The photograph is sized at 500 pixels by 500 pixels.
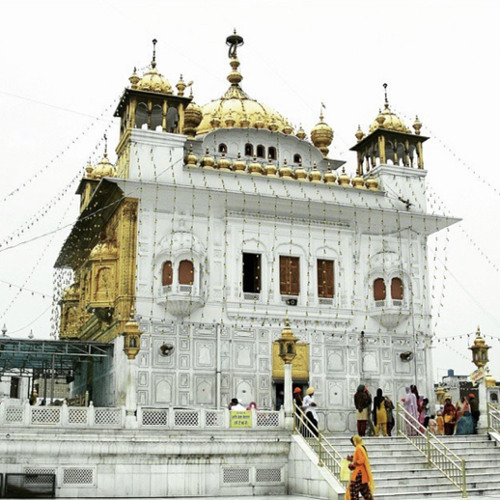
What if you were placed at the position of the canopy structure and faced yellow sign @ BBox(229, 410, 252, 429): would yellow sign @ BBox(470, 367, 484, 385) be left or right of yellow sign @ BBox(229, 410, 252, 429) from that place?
left

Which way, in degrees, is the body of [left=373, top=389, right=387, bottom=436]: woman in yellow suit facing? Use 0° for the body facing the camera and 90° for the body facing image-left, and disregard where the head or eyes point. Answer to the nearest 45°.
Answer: approximately 180°

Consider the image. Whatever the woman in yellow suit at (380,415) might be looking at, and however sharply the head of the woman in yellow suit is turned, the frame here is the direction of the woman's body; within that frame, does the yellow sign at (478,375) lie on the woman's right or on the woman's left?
on the woman's right

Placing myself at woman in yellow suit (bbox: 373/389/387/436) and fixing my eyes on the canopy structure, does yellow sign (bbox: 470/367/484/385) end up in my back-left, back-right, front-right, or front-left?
back-right

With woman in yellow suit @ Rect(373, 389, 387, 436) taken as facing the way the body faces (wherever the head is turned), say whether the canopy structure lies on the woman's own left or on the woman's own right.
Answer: on the woman's own left

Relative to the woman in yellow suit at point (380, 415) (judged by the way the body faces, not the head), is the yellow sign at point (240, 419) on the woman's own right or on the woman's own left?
on the woman's own left
